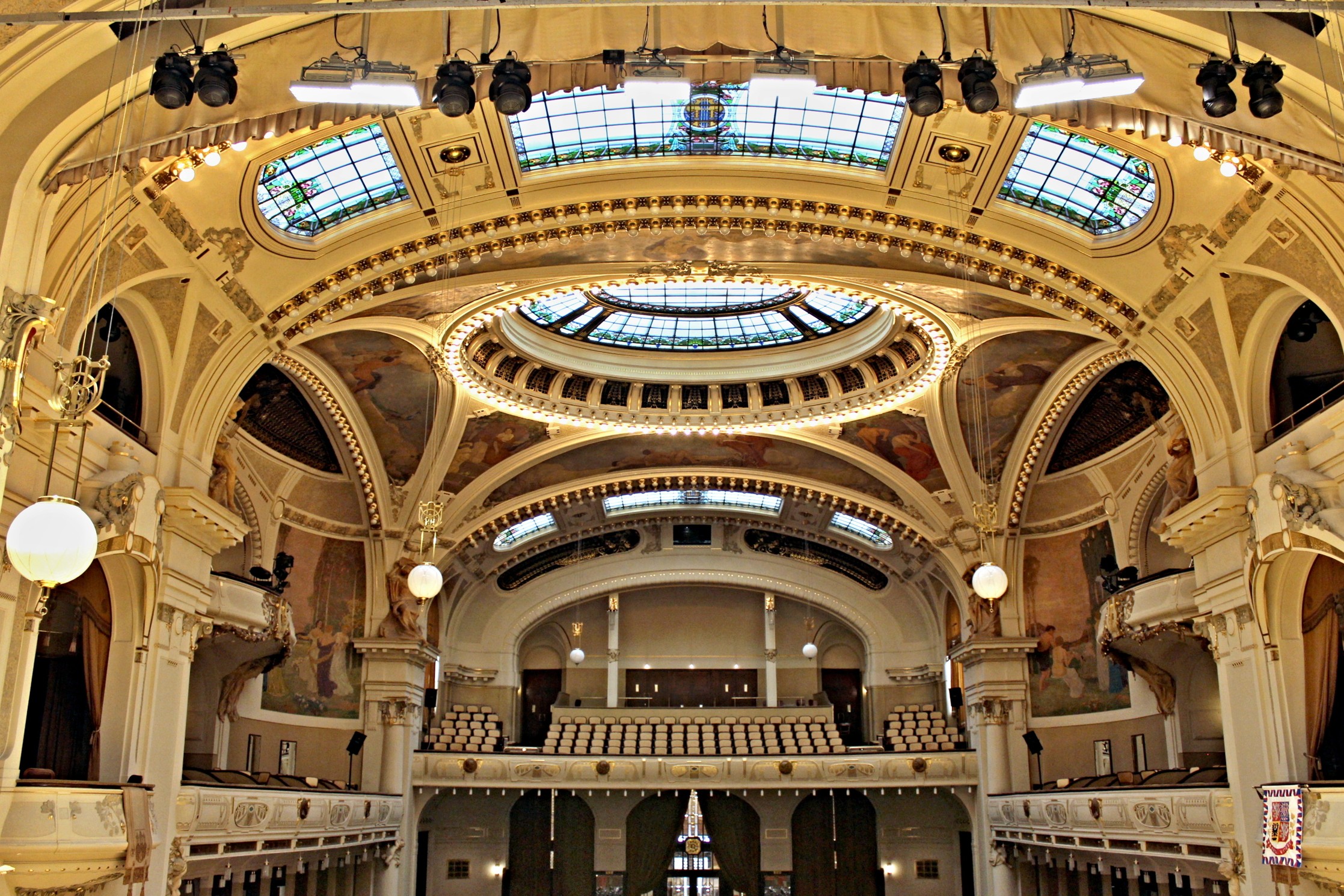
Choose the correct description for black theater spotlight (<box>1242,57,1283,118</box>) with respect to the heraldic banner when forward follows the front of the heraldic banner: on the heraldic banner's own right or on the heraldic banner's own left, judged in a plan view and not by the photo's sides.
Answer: on the heraldic banner's own left

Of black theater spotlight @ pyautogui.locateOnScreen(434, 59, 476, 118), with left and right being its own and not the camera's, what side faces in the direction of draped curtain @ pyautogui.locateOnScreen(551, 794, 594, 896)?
back

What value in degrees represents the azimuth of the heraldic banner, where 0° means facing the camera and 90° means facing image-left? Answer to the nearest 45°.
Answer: approximately 45°

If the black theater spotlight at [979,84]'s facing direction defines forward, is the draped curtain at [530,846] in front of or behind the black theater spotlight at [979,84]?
behind

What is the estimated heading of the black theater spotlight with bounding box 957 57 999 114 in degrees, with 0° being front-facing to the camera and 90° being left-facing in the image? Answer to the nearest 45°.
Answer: approximately 0°

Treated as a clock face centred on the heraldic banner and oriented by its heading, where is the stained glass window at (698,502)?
The stained glass window is roughly at 3 o'clock from the heraldic banner.
